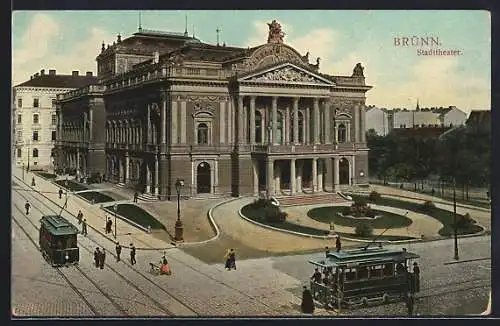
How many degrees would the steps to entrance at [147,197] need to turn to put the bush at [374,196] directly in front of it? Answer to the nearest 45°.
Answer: approximately 135° to its left

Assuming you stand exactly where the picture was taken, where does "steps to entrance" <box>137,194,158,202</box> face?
facing the viewer and to the left of the viewer

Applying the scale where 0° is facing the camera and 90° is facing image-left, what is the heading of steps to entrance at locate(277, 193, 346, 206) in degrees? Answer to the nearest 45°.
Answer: approximately 0°

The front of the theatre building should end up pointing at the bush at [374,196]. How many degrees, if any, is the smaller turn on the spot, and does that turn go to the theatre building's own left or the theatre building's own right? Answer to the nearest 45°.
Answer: approximately 45° to the theatre building's own left

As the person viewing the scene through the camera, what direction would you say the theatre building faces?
facing the viewer and to the right of the viewer

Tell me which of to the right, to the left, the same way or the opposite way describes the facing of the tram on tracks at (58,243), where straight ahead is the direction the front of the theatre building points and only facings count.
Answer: the same way

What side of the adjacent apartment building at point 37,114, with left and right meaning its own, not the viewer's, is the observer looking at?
front

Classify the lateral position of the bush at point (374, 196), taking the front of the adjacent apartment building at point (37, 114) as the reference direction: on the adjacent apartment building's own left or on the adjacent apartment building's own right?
on the adjacent apartment building's own left

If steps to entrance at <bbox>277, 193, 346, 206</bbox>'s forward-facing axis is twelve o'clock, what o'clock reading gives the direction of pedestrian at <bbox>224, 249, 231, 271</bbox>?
The pedestrian is roughly at 2 o'clock from the steps to entrance.
